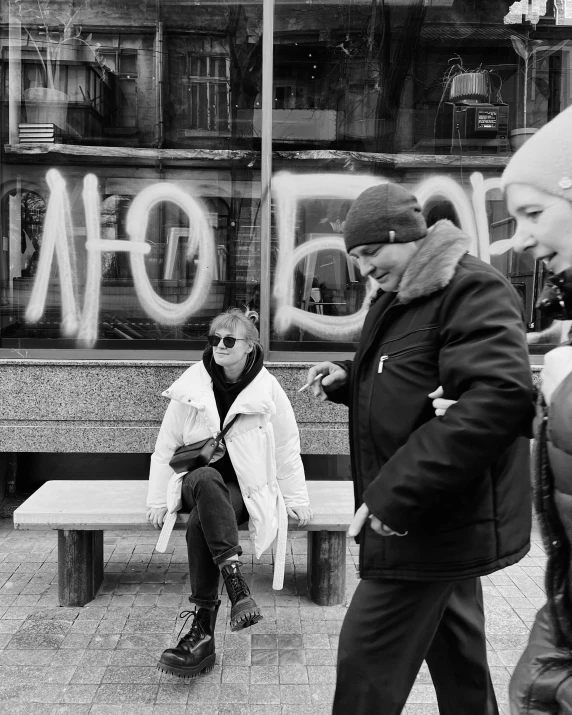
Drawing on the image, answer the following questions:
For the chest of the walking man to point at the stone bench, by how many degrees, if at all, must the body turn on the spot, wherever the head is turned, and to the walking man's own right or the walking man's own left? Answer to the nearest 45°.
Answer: approximately 45° to the walking man's own right

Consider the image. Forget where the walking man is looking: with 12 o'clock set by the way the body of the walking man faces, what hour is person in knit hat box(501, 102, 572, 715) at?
The person in knit hat is roughly at 8 o'clock from the walking man.

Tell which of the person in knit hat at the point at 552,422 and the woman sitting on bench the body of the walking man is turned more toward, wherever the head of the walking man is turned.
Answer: the woman sitting on bench

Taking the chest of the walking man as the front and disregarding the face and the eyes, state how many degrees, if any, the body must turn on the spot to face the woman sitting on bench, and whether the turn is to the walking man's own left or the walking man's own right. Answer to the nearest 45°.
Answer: approximately 45° to the walking man's own right

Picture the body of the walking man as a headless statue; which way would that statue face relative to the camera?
to the viewer's left
